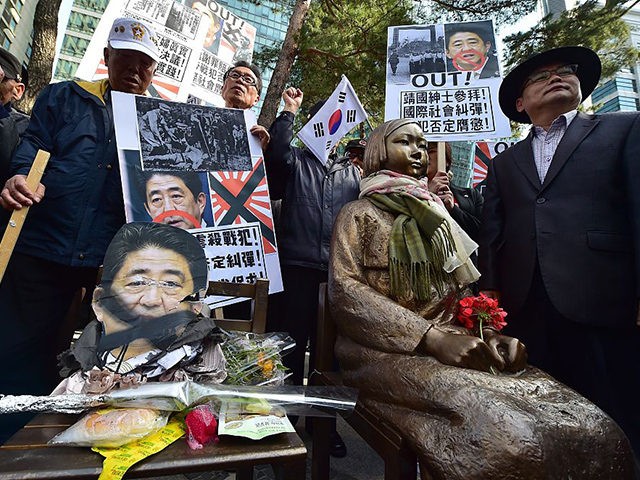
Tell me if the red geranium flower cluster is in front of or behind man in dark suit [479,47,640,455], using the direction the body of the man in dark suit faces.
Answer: in front

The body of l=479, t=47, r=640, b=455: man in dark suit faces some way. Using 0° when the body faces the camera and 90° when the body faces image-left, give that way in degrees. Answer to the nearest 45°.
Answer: approximately 45°

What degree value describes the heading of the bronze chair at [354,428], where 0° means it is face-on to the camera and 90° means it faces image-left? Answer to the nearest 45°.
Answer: approximately 315°

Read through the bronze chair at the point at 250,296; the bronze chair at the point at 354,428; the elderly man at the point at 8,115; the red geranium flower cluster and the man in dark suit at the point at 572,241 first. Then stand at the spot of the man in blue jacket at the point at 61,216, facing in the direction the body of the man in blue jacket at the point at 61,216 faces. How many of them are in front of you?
4

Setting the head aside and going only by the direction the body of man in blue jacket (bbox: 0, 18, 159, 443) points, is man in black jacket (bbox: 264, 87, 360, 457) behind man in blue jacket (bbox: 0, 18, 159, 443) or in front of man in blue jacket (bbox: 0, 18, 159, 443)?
in front

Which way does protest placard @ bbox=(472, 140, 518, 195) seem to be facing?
toward the camera

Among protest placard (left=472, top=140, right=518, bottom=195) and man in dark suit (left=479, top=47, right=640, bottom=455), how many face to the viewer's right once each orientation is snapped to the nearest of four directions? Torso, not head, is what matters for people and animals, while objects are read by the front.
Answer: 0

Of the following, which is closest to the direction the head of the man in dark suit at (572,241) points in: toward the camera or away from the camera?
toward the camera

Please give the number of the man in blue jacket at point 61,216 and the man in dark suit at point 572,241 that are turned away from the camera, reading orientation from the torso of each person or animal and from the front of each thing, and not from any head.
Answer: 0

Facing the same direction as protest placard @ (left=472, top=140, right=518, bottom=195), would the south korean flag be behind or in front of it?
in front

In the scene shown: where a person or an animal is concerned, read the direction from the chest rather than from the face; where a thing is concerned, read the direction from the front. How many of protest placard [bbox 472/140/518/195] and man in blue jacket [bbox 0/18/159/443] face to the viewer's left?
0
